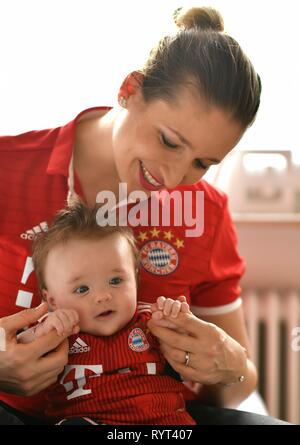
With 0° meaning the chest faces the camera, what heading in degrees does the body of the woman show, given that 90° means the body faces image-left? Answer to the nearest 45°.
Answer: approximately 0°
